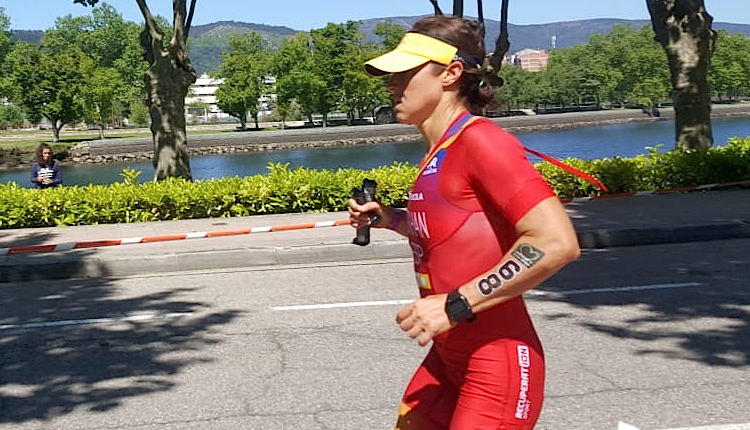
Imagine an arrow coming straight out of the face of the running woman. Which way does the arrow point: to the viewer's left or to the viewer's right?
to the viewer's left

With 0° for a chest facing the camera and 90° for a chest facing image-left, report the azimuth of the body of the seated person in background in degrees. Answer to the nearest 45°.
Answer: approximately 0°

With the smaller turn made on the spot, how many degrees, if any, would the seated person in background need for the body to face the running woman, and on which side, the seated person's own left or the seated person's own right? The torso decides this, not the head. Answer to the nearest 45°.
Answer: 0° — they already face them
